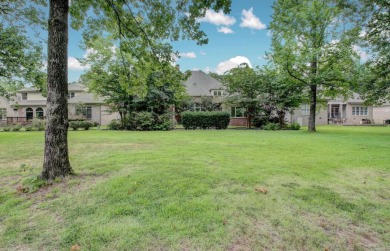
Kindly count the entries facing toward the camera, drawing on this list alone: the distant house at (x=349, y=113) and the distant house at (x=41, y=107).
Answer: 2

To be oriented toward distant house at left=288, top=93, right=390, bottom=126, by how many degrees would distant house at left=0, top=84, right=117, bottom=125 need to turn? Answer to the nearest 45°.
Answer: approximately 45° to its left

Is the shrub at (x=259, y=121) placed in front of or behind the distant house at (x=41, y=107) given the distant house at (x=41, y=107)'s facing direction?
in front

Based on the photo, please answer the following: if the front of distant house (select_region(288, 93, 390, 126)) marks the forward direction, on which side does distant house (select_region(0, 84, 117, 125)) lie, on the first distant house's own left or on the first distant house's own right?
on the first distant house's own right

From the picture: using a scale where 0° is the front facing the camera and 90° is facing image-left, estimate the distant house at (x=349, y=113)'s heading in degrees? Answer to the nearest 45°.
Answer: approximately 0°

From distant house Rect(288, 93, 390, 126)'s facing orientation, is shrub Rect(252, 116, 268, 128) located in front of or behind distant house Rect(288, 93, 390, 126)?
in front

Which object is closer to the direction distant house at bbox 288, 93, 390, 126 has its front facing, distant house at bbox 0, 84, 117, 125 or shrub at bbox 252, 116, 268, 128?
the shrub

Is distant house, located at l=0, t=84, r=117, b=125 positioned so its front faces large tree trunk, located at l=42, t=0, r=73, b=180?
yes

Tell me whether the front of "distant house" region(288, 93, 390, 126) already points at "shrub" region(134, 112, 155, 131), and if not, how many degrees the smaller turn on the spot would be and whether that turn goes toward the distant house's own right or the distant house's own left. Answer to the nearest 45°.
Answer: approximately 45° to the distant house's own right

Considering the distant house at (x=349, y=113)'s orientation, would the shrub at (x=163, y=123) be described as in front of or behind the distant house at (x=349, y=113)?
in front
